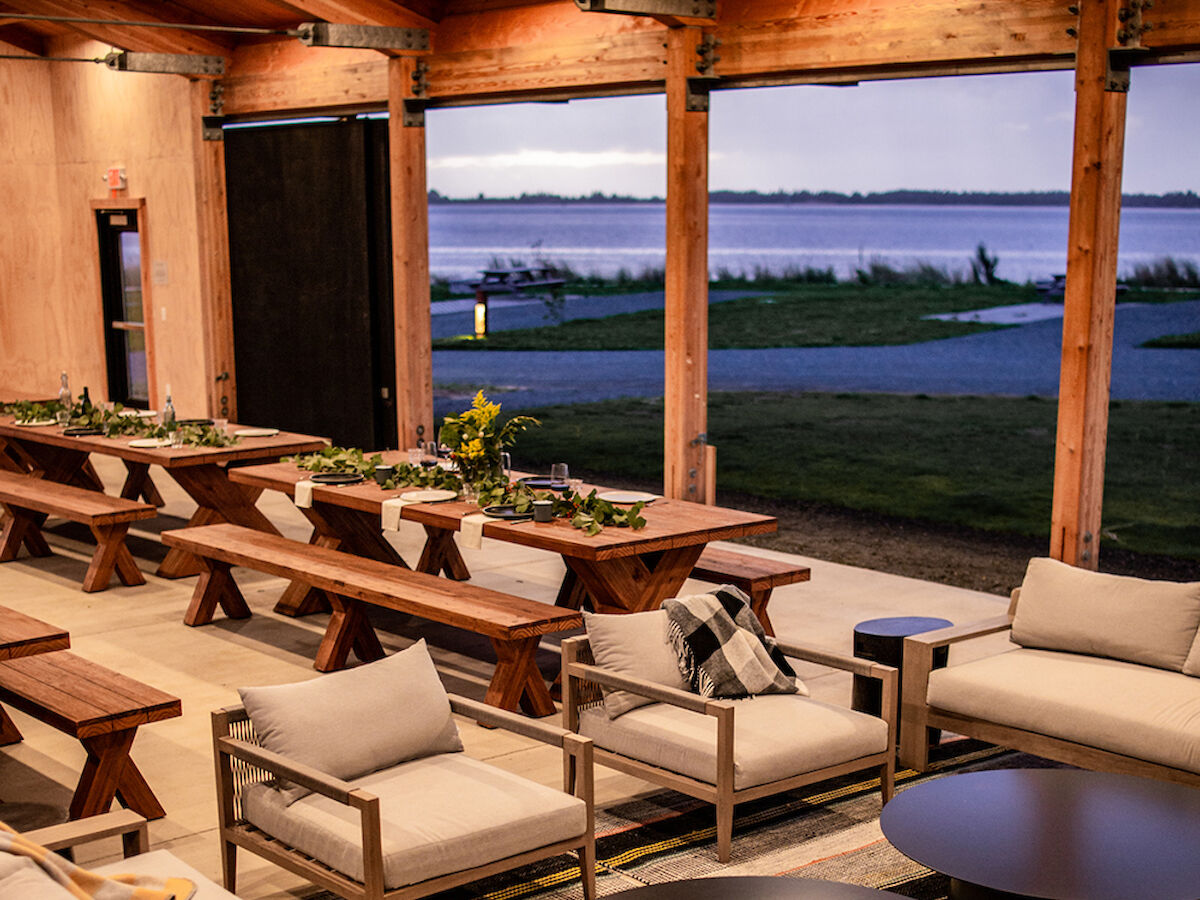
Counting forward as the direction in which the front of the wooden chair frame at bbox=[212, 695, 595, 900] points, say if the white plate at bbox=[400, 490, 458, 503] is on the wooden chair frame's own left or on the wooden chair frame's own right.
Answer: on the wooden chair frame's own left

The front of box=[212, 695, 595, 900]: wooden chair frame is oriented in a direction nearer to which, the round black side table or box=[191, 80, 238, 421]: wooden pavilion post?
the round black side table

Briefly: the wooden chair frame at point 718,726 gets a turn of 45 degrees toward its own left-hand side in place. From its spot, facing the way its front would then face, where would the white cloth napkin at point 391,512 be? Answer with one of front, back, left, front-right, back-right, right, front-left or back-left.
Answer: back-left

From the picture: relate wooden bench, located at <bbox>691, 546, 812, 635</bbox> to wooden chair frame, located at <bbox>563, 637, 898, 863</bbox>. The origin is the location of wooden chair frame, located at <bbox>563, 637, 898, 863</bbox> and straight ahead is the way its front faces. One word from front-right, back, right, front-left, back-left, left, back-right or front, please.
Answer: back-left

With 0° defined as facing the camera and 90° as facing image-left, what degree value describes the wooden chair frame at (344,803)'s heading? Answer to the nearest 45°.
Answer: approximately 315°

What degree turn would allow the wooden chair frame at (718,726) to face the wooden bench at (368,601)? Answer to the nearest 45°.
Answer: approximately 180°

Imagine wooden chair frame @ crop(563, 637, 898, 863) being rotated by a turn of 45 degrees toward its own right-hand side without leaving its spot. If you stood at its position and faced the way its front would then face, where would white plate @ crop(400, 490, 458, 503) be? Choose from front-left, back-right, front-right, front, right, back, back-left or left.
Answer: back-right
